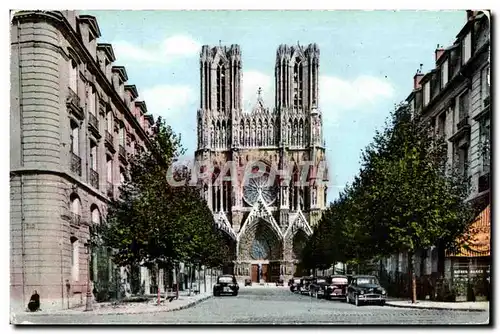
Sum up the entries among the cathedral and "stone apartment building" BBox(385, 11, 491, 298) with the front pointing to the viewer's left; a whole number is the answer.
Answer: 1

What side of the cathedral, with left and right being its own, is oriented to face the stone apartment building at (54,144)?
front

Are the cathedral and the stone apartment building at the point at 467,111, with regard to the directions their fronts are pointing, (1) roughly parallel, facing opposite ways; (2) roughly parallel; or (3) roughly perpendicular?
roughly perpendicular

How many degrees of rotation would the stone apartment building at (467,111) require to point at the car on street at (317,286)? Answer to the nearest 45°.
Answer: approximately 90° to its right

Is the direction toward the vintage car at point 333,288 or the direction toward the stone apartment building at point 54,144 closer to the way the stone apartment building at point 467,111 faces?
the stone apartment building

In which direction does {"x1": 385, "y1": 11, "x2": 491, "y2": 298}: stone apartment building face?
to the viewer's left

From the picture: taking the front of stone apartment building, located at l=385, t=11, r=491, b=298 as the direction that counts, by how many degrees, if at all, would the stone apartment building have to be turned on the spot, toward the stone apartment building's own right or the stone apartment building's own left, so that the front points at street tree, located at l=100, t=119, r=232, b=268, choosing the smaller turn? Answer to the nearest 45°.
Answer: approximately 45° to the stone apartment building's own right
